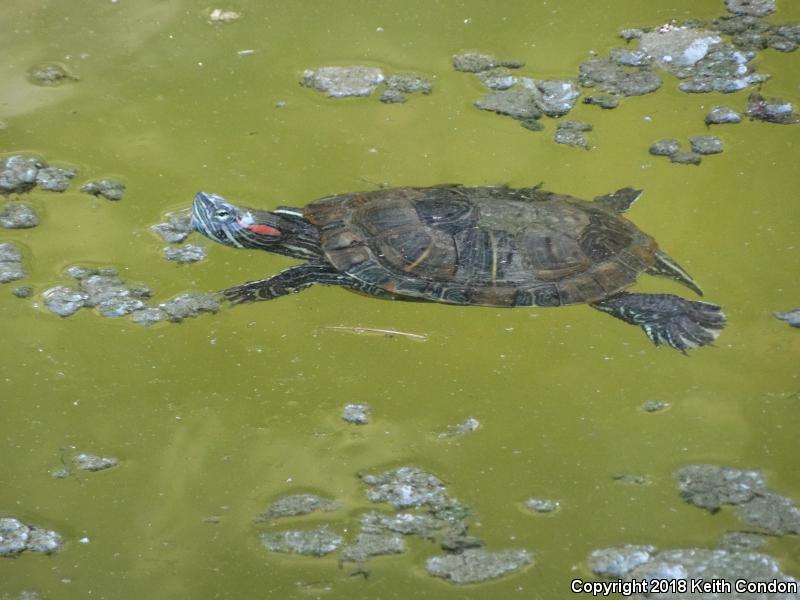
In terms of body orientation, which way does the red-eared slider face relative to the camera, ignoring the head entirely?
to the viewer's left
